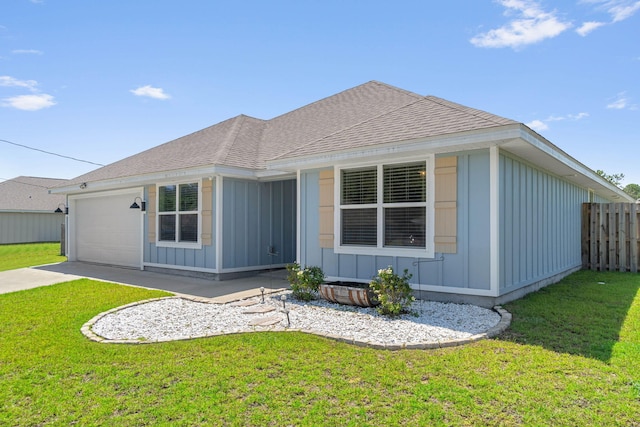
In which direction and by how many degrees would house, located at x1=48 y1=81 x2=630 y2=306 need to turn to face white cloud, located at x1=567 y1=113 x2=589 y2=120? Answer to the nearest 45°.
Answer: approximately 180°

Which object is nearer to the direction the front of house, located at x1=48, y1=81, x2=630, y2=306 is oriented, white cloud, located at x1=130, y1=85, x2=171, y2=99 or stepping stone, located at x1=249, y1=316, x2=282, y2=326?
the stepping stone

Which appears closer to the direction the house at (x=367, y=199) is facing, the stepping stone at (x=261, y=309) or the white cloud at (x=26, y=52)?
the stepping stone

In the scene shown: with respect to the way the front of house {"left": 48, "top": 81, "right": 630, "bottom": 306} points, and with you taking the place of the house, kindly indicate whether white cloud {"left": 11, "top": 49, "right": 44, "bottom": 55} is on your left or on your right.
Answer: on your right

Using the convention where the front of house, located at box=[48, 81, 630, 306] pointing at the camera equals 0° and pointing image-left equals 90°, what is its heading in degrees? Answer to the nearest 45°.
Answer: approximately 45°

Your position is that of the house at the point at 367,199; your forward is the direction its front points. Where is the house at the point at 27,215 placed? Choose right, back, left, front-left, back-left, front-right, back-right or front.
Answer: right

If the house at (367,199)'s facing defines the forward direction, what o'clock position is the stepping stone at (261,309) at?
The stepping stone is roughly at 12 o'clock from the house.

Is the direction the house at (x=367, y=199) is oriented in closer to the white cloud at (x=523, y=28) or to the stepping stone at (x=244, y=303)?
the stepping stone

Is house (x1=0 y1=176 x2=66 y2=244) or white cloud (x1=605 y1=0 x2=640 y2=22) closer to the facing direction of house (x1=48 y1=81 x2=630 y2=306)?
the house

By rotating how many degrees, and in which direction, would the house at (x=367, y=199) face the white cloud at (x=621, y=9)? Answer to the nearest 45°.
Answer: approximately 135° to its left

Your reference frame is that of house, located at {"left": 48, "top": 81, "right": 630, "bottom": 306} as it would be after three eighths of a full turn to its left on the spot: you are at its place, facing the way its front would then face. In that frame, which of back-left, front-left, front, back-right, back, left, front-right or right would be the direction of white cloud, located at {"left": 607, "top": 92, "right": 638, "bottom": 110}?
front-left
